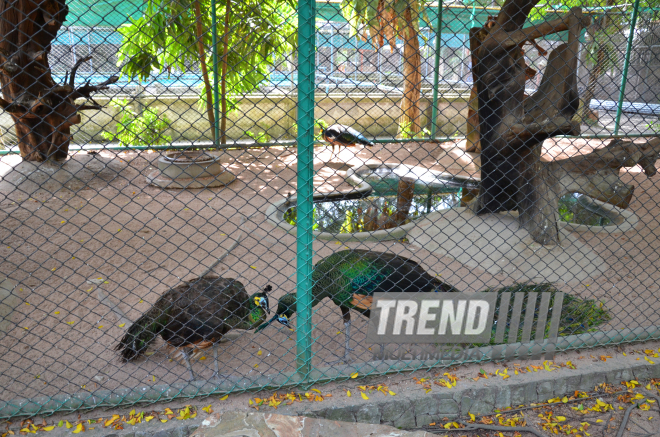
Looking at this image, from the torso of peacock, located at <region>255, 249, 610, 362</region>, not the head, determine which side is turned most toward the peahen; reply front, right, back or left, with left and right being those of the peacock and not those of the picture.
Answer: front

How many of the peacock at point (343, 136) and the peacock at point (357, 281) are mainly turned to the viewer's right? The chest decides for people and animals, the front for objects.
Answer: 0

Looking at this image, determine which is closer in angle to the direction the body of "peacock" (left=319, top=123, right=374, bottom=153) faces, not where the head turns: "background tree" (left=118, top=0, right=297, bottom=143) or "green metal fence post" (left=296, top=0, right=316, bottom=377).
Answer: the background tree

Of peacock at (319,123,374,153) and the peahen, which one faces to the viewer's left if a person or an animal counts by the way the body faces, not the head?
the peacock

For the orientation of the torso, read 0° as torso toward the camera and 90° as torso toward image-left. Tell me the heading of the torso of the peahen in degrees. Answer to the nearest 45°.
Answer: approximately 270°

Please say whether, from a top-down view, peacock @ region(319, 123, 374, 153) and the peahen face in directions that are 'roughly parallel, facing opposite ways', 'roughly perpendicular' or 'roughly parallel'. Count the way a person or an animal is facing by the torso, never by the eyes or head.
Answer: roughly parallel, facing opposite ways

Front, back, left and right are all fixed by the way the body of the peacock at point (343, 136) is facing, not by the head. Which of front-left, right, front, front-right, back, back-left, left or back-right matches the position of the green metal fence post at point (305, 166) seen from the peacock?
left

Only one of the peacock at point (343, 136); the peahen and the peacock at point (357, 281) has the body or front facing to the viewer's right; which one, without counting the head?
the peahen

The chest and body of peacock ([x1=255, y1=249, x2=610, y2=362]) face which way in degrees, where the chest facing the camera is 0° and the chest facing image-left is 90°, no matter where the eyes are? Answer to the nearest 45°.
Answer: approximately 90°

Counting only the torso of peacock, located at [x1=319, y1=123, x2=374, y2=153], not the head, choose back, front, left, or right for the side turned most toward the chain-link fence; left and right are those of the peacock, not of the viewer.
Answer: left

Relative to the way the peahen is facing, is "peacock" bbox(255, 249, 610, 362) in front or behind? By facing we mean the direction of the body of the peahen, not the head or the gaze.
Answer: in front

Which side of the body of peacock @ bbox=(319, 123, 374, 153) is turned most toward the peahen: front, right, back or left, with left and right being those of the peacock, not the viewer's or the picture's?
left

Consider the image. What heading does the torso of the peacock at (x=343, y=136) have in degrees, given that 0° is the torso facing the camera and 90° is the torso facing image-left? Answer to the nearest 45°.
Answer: approximately 90°

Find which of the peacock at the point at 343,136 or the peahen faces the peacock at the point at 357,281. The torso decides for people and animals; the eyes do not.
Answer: the peahen

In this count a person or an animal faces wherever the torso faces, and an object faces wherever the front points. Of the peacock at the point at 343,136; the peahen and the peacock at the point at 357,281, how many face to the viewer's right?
1

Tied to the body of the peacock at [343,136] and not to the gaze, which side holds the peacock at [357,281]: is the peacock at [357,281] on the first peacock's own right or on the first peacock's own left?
on the first peacock's own left
